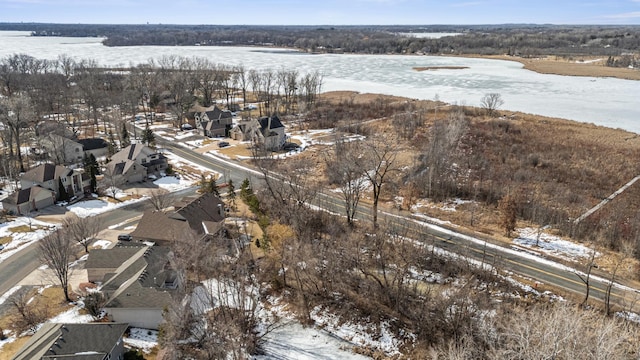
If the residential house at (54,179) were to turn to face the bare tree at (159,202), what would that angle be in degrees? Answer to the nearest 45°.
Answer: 0° — it already faces it

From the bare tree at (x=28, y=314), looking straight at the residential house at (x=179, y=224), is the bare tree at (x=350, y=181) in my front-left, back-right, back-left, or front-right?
front-right

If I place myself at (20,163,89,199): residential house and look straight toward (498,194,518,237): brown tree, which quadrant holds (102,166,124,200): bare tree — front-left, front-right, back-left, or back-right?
front-left

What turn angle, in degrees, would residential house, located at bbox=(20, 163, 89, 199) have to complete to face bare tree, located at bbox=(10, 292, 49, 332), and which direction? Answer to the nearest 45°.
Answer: approximately 45° to its right

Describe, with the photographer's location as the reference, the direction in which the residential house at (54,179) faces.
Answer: facing the viewer and to the right of the viewer

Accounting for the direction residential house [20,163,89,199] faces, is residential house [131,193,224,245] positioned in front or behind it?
in front

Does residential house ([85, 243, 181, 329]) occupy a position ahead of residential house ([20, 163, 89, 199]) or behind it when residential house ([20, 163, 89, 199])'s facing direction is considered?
ahead

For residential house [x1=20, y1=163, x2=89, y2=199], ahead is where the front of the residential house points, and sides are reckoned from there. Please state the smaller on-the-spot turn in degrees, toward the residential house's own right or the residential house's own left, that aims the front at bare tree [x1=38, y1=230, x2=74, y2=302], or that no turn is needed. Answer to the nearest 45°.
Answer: approximately 45° to the residential house's own right

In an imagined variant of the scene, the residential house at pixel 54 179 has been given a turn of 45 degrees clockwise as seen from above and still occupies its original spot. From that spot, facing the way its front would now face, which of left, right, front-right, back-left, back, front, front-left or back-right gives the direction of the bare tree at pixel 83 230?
front

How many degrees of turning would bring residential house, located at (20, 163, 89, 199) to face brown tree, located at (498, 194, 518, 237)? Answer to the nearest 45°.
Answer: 0° — it already faces it
